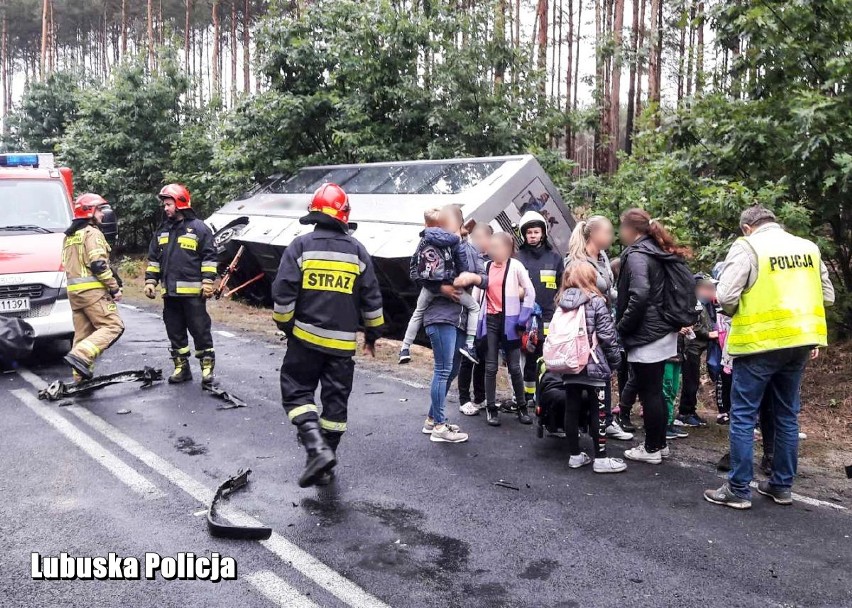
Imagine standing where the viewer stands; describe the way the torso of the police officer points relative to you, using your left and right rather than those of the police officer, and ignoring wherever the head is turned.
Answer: facing away from the viewer and to the left of the viewer

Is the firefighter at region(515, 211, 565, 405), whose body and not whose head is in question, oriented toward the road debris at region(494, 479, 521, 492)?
yes

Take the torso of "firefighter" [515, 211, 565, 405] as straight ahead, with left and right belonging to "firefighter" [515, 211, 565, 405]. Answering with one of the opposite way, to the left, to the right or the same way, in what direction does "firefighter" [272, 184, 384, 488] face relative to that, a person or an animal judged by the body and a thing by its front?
the opposite way

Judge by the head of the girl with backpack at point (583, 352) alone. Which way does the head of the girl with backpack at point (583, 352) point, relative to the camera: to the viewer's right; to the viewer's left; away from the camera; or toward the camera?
away from the camera

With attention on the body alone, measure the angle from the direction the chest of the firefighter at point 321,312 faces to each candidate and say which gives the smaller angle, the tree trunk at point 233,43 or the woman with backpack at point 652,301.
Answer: the tree trunk

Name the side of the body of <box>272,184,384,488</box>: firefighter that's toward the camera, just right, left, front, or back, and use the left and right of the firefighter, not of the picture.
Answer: back

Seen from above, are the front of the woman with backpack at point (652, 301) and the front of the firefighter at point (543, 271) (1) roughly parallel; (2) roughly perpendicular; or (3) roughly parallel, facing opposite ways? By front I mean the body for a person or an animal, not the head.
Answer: roughly perpendicular

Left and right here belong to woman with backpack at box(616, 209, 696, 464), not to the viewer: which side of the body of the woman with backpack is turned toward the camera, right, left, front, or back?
left
